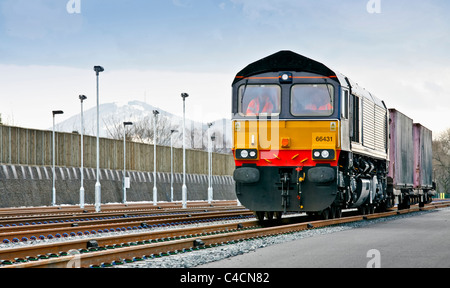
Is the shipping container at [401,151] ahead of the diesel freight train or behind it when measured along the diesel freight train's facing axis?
behind

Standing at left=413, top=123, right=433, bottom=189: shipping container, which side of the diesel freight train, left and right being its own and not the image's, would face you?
back

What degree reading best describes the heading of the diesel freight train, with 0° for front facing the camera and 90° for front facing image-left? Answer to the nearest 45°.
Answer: approximately 0°
